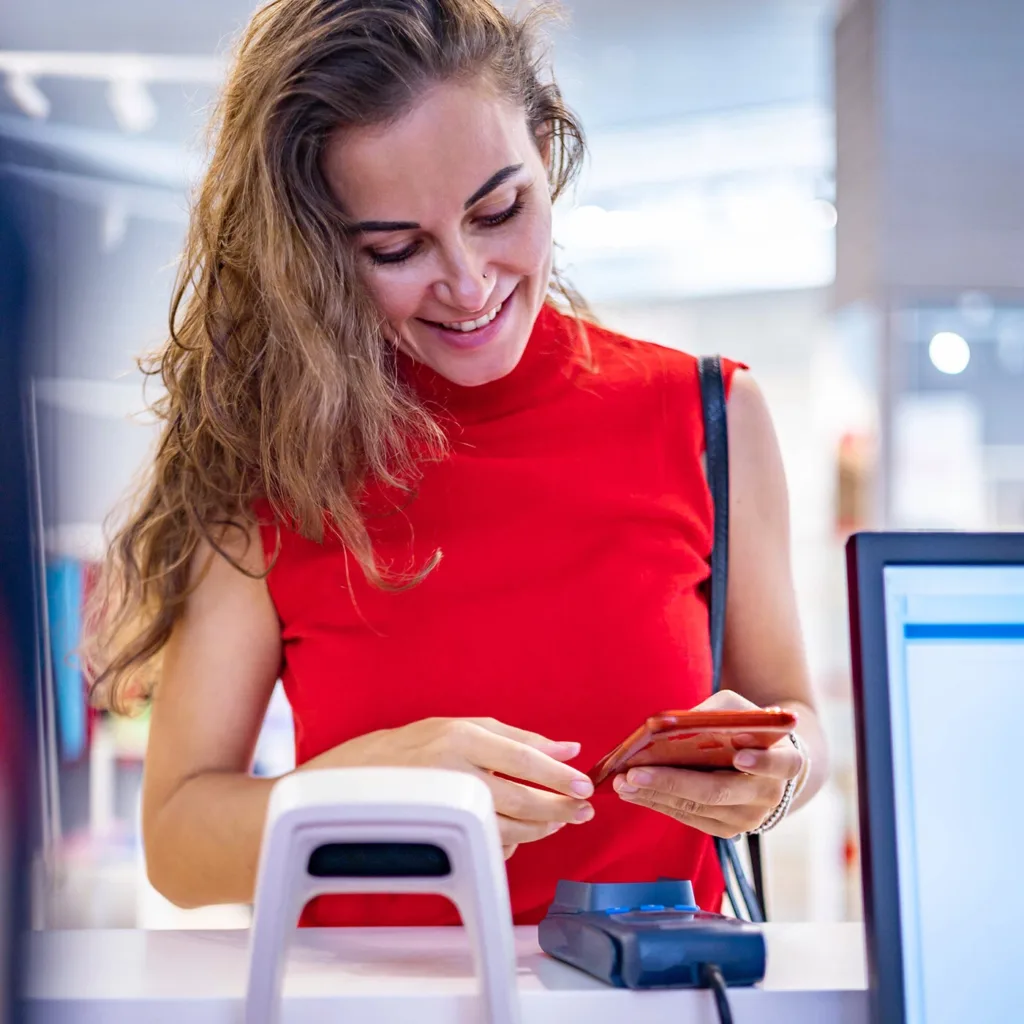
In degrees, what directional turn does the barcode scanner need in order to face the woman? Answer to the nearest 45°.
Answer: approximately 180°

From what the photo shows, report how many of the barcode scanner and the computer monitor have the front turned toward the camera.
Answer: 2

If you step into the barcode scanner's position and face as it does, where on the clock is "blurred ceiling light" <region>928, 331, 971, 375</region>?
The blurred ceiling light is roughly at 7 o'clock from the barcode scanner.

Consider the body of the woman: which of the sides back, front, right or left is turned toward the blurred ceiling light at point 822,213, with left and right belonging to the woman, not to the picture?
back

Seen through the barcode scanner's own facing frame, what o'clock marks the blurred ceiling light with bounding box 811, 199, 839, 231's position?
The blurred ceiling light is roughly at 7 o'clock from the barcode scanner.

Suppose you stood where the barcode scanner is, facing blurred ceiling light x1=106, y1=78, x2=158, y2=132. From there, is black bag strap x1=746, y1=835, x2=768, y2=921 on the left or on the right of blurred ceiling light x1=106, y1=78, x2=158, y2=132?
right

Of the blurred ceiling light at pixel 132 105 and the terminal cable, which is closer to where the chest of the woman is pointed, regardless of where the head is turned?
the terminal cable

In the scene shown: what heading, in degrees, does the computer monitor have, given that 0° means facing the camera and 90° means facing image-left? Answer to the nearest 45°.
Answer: approximately 0°
